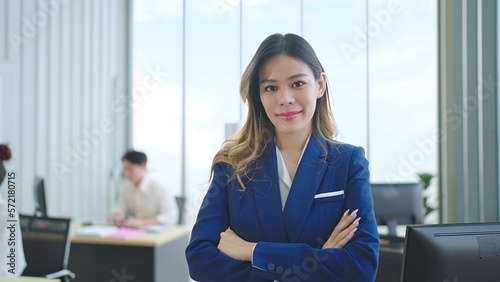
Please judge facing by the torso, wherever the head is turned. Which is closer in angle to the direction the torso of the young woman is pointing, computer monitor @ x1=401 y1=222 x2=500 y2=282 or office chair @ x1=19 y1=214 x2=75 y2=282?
the computer monitor

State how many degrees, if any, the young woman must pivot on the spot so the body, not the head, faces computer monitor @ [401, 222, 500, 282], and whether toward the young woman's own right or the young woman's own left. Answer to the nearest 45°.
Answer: approximately 45° to the young woman's own left

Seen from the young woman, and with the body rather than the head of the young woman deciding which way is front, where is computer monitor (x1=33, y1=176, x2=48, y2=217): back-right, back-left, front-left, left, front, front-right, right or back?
back-right

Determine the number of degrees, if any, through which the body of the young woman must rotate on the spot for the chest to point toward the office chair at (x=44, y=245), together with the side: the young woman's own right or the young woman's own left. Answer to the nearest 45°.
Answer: approximately 135° to the young woman's own right

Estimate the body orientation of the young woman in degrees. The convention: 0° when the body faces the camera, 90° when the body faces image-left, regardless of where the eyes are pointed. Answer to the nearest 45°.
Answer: approximately 0°

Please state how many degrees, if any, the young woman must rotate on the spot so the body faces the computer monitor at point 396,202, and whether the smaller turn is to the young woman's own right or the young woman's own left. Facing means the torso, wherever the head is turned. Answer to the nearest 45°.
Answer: approximately 135° to the young woman's own left

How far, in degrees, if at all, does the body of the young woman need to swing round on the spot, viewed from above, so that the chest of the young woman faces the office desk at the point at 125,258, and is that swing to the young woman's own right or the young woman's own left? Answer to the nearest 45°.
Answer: approximately 135° to the young woman's own right
